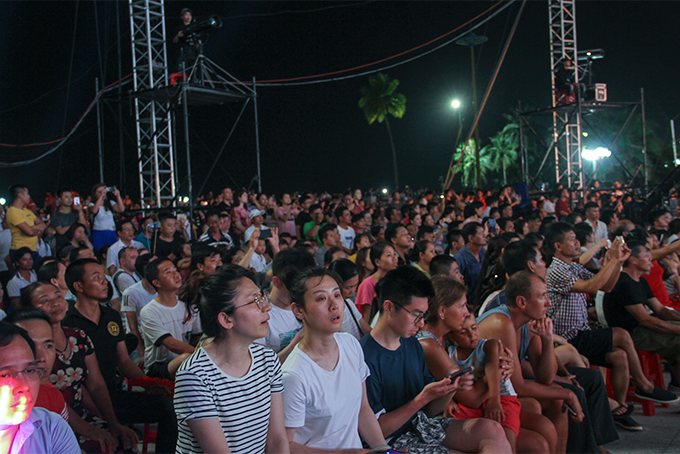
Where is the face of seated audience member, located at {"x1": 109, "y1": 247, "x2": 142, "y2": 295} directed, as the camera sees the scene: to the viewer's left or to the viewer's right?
to the viewer's right

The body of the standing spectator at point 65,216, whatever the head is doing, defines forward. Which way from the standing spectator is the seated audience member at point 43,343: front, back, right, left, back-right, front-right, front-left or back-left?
front-right

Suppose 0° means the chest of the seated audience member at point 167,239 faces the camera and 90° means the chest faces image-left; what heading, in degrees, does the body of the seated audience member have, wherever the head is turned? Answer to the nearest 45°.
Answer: approximately 315°

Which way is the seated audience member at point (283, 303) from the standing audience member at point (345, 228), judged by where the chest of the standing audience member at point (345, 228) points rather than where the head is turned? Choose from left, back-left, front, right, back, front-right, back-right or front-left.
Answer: front-right

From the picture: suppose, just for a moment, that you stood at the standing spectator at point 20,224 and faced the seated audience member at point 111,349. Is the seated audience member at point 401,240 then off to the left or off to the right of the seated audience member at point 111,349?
left

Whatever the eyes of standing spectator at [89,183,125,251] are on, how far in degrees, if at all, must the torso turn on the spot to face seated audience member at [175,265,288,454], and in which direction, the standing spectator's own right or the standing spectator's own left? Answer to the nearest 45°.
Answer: approximately 45° to the standing spectator's own right

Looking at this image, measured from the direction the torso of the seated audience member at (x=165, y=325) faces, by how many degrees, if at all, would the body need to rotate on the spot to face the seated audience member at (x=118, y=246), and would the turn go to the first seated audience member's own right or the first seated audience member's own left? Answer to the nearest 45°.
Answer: approximately 135° to the first seated audience member's own left

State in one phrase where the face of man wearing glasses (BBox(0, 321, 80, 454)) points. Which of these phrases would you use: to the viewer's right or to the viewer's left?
to the viewer's right
